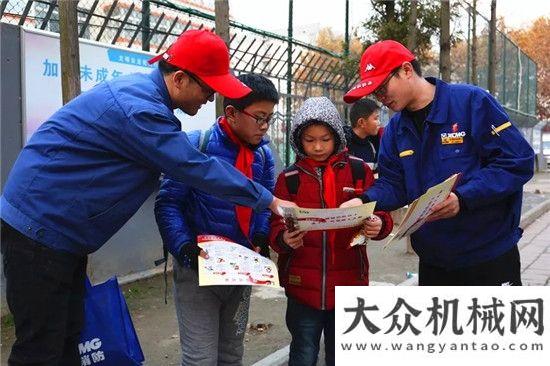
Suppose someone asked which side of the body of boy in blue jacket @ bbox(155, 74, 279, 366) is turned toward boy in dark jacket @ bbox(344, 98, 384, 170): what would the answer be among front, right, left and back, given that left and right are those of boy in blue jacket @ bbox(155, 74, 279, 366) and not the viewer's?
left

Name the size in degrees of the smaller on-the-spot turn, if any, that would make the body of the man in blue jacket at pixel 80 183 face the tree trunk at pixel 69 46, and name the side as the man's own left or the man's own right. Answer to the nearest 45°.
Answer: approximately 90° to the man's own left

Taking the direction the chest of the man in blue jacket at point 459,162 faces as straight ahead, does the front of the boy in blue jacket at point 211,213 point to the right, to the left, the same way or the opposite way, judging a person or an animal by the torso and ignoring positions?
to the left

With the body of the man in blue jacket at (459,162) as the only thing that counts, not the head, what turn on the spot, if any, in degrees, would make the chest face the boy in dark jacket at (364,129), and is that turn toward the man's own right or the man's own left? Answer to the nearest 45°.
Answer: approximately 135° to the man's own right

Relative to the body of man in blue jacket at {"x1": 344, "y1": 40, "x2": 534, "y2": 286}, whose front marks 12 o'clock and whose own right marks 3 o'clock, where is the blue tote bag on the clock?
The blue tote bag is roughly at 1 o'clock from the man in blue jacket.

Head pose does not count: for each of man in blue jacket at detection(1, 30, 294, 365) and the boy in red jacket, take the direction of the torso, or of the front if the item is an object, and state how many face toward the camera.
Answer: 1

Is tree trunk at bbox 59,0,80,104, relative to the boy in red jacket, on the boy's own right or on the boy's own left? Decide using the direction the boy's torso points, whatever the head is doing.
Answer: on the boy's own right

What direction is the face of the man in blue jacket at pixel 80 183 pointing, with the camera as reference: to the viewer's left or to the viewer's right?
to the viewer's right

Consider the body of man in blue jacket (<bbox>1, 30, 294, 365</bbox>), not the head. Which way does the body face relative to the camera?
to the viewer's right

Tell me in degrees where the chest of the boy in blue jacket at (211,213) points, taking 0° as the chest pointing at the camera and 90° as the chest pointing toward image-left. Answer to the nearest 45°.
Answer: approximately 315°

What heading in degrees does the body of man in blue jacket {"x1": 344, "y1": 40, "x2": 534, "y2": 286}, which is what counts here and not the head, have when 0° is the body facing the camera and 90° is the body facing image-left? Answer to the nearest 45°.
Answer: approximately 45°

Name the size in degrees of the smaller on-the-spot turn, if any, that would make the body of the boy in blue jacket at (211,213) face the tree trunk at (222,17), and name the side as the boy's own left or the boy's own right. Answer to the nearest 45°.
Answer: approximately 135° to the boy's own left

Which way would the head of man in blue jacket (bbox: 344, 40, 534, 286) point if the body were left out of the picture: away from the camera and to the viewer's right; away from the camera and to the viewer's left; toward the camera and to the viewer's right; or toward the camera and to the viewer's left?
toward the camera and to the viewer's left

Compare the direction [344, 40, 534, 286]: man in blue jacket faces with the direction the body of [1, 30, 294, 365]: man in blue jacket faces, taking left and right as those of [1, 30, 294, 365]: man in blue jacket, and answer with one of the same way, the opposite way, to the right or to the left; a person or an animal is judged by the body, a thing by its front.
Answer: the opposite way
